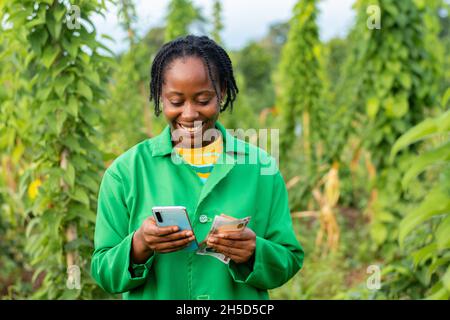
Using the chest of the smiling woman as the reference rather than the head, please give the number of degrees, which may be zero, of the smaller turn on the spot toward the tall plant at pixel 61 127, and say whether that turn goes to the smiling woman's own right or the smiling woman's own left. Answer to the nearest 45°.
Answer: approximately 135° to the smiling woman's own right

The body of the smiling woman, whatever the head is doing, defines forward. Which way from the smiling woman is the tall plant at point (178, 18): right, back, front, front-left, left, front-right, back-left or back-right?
back

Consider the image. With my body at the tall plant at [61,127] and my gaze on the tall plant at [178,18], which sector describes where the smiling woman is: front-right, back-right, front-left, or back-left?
back-right

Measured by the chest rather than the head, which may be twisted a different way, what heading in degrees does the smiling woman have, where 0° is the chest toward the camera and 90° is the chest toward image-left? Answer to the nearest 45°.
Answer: approximately 0°
